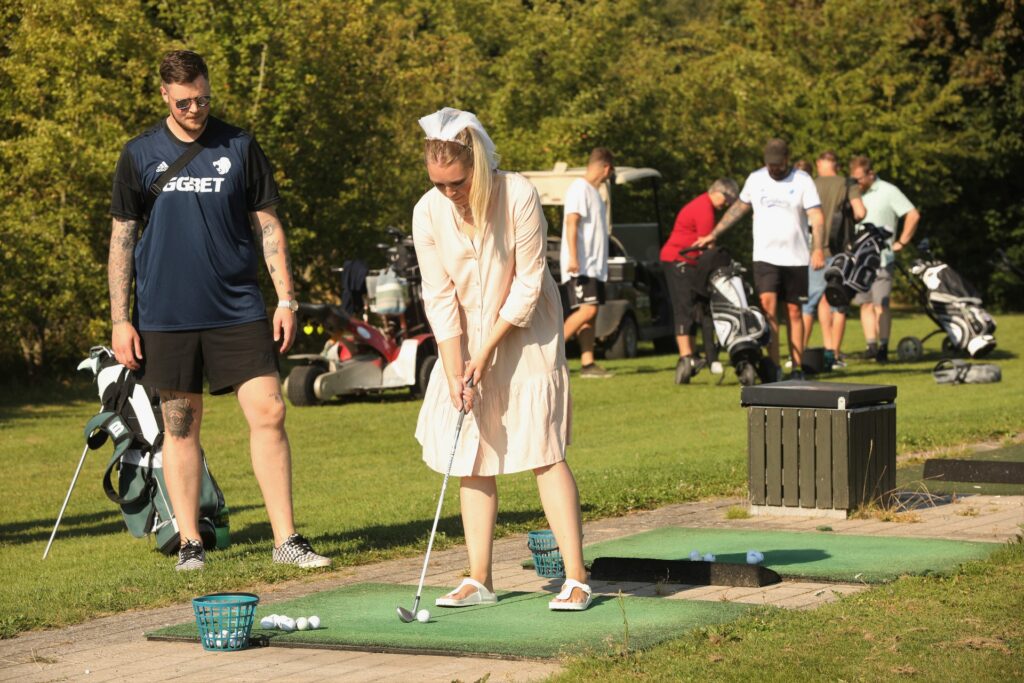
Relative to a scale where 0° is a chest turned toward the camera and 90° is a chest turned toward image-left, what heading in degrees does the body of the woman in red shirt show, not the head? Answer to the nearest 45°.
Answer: approximately 270°

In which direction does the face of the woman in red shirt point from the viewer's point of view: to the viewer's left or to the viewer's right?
to the viewer's right

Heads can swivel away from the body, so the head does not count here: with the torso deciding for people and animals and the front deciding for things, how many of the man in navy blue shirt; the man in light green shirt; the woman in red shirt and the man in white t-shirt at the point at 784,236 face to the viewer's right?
1

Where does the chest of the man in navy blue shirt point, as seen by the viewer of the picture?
toward the camera

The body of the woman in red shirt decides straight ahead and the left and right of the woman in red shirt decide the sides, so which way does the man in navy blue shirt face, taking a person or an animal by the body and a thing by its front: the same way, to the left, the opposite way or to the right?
to the right

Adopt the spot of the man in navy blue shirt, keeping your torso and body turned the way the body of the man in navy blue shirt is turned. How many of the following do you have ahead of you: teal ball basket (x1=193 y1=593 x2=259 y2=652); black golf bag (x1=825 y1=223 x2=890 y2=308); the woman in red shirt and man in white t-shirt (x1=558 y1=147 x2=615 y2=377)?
1

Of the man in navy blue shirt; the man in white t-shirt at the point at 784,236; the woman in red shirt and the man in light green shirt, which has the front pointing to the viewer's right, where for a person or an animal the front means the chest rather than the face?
the woman in red shirt

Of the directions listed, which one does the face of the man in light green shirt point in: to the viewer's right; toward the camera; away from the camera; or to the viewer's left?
to the viewer's left

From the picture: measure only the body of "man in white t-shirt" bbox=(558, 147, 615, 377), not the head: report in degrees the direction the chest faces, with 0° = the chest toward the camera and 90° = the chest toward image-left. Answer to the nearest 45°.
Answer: approximately 270°

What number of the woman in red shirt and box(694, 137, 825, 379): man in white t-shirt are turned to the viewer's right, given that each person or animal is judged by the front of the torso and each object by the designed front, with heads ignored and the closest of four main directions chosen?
1

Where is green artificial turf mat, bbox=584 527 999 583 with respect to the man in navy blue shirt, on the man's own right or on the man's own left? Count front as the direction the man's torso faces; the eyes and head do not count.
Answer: on the man's own left

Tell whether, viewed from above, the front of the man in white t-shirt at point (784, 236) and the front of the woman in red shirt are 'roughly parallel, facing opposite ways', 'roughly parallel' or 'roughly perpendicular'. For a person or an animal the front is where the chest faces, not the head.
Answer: roughly perpendicular

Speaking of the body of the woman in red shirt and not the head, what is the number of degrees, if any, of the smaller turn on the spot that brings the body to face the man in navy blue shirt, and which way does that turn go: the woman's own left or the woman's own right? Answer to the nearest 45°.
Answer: approximately 90° to the woman's own right
